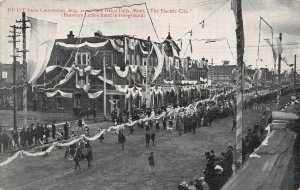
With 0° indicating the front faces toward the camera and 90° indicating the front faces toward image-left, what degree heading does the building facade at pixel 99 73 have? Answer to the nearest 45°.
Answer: approximately 315°

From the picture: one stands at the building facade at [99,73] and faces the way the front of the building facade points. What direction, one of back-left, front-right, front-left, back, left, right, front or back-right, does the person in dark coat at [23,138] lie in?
front-right

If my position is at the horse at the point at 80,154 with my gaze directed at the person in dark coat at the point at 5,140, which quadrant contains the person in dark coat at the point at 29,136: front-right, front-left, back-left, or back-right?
front-right

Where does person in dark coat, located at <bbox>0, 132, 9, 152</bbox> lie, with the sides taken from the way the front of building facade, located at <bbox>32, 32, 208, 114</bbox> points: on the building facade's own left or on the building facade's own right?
on the building facade's own right
